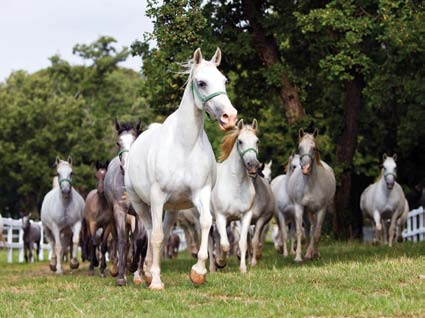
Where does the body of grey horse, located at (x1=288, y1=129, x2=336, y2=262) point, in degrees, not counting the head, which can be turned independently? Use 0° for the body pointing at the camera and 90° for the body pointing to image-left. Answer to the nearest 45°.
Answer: approximately 0°

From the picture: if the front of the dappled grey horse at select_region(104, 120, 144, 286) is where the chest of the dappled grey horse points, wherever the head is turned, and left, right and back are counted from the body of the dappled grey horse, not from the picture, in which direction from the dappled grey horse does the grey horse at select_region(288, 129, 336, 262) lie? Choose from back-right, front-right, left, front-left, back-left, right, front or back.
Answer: back-left

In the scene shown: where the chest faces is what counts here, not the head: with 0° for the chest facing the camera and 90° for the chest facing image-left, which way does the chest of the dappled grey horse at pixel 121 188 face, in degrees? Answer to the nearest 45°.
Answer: approximately 0°

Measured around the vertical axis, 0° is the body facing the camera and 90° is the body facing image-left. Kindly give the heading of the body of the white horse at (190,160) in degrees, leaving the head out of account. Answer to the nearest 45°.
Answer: approximately 315°
